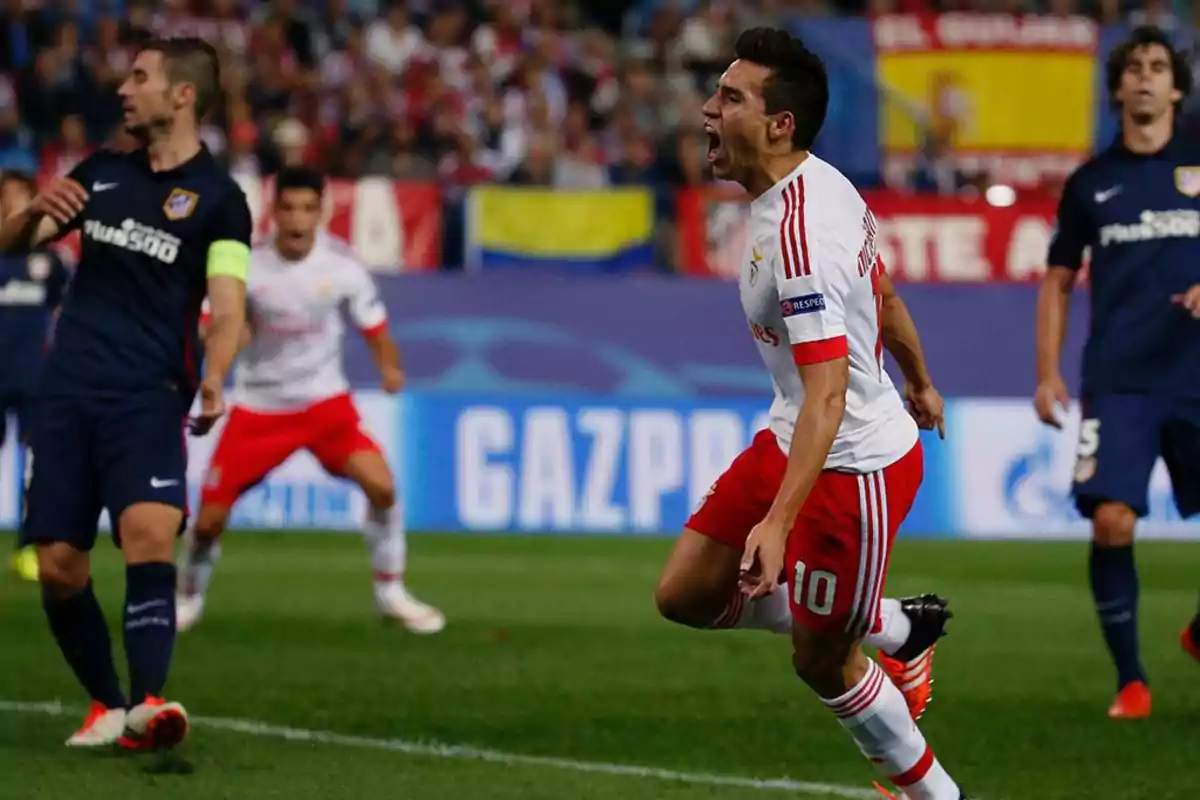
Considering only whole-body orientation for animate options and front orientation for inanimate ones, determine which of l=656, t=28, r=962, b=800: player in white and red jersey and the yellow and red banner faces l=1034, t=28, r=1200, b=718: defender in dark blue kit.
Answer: the yellow and red banner

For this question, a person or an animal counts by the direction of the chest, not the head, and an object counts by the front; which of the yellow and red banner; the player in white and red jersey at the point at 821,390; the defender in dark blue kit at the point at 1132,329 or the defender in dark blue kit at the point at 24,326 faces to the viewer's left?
the player in white and red jersey

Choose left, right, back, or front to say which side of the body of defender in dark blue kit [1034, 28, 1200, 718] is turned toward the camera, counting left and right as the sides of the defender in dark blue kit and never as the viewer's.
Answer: front

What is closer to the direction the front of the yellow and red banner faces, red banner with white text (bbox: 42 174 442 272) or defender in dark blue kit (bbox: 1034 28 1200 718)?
the defender in dark blue kit

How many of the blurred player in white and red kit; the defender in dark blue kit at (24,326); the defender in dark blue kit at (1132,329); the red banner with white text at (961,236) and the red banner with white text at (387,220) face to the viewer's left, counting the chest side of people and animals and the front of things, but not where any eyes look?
0

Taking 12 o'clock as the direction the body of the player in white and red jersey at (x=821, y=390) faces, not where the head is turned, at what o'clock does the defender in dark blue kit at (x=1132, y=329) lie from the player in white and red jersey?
The defender in dark blue kit is roughly at 4 o'clock from the player in white and red jersey.

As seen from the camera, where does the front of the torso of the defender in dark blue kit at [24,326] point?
toward the camera

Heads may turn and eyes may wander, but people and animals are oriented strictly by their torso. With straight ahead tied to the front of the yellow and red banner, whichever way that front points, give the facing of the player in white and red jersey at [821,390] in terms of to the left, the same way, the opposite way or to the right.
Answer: to the right

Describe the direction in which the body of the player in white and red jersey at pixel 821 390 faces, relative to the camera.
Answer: to the viewer's left

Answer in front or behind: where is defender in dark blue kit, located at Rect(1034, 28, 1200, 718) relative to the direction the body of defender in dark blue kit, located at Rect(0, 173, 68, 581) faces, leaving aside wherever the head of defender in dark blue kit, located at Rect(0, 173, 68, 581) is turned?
in front

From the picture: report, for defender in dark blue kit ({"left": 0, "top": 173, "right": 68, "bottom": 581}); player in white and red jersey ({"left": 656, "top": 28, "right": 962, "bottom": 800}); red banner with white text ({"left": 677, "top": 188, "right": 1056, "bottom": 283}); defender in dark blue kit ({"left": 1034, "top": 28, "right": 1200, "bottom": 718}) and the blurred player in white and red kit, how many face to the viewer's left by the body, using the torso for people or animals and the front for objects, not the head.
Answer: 1

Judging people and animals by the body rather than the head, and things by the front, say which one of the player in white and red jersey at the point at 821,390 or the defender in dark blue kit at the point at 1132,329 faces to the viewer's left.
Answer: the player in white and red jersey

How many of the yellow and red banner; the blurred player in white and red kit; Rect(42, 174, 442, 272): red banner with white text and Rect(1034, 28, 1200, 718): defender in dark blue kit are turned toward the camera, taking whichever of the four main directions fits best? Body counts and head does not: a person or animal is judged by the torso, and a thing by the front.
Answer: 4

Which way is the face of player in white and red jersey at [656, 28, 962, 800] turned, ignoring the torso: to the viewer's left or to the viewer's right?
to the viewer's left

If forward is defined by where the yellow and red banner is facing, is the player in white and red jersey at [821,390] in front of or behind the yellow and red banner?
in front

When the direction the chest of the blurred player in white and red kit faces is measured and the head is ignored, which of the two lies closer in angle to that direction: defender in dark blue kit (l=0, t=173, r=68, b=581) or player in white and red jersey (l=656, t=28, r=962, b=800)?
the player in white and red jersey

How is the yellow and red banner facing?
toward the camera
